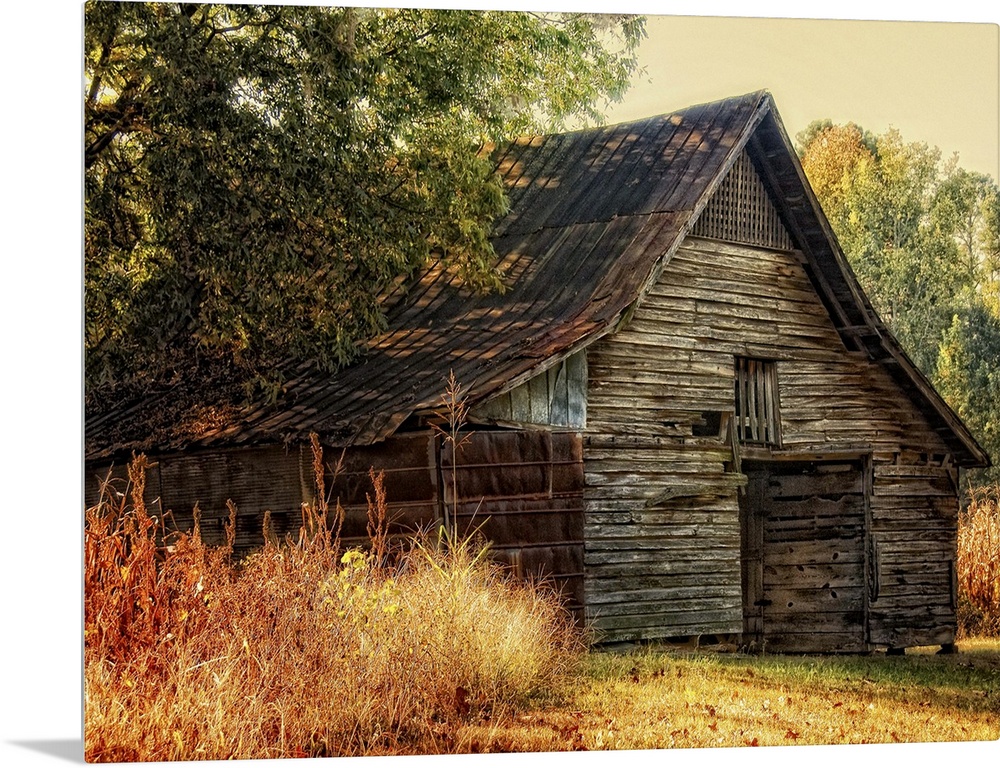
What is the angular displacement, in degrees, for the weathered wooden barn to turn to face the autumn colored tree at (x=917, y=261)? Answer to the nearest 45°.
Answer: approximately 90° to its left

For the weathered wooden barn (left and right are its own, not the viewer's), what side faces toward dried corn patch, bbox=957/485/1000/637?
left

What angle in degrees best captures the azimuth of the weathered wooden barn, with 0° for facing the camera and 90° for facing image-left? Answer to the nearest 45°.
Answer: approximately 315°
